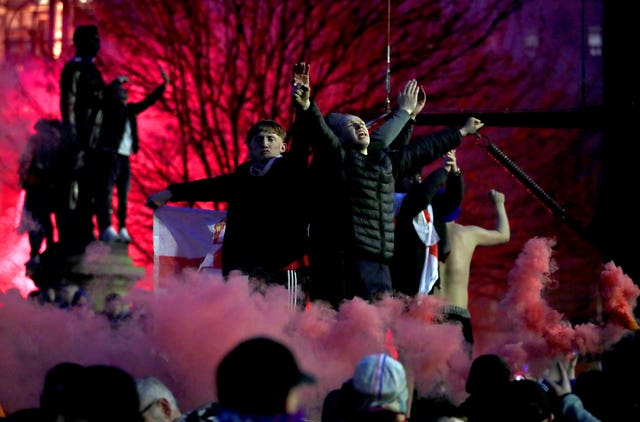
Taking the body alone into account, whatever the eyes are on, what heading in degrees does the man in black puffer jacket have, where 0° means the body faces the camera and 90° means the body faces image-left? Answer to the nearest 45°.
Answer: approximately 315°

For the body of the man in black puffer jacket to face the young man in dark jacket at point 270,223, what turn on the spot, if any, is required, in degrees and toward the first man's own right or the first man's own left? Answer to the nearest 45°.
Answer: approximately 135° to the first man's own right

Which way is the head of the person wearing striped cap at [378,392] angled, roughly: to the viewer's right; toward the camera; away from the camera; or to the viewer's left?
away from the camera
